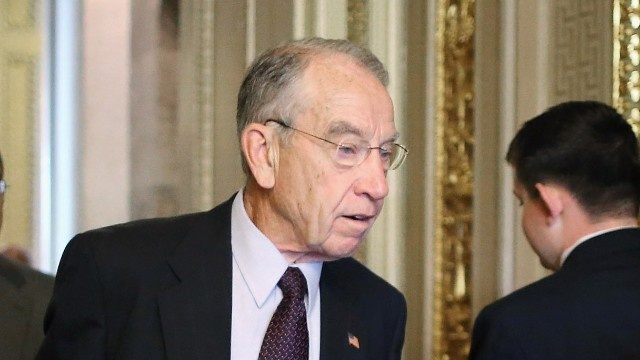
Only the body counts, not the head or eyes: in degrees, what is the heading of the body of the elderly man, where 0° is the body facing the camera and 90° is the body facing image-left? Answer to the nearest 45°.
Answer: approximately 315°

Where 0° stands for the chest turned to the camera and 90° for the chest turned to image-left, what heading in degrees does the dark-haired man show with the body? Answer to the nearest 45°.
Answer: approximately 135°

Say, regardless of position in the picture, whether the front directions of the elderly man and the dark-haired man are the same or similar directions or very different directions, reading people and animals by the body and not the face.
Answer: very different directions

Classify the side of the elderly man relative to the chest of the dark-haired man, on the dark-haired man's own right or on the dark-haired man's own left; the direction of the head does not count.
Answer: on the dark-haired man's own left

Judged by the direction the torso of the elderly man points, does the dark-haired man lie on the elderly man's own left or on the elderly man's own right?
on the elderly man's own left

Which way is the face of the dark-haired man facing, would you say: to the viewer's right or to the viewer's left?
to the viewer's left
